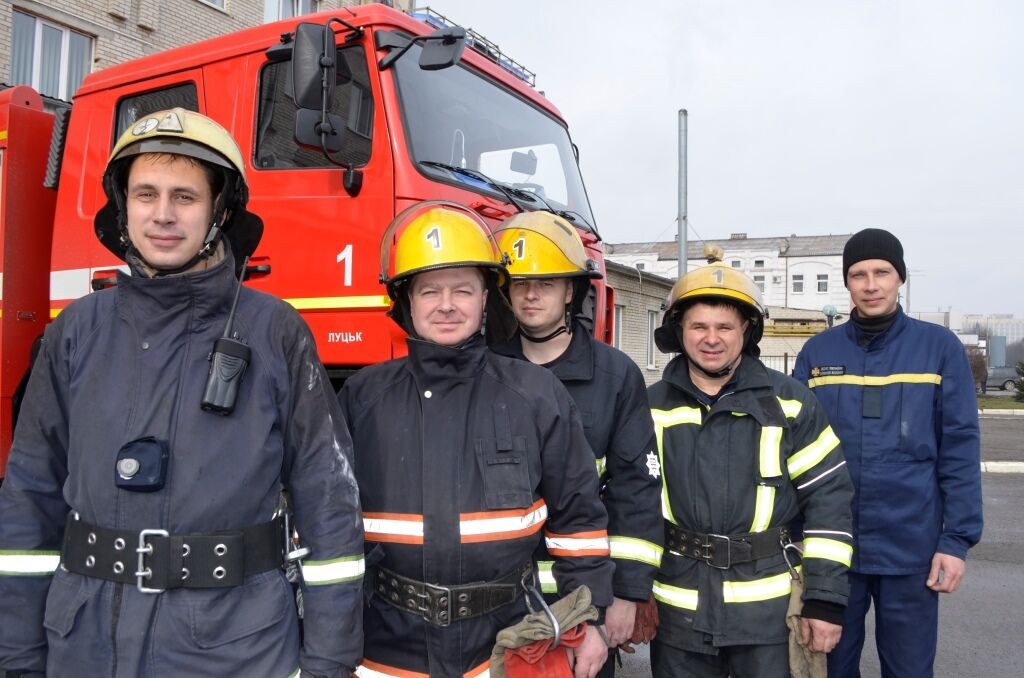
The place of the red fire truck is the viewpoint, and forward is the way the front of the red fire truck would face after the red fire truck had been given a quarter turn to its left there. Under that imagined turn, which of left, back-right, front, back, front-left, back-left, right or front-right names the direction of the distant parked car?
front

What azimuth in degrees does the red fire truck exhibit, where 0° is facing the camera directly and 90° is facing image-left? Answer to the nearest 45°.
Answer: approximately 315°

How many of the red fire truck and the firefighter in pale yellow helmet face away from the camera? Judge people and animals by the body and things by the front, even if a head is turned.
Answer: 0

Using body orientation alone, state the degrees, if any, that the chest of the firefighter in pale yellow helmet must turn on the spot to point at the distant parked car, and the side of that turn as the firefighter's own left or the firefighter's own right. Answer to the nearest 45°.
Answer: approximately 135° to the firefighter's own left

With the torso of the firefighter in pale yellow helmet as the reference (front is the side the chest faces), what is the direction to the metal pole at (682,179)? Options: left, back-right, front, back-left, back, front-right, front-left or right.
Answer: back-left

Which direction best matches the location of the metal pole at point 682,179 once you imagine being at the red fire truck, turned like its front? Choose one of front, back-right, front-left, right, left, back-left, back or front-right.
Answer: left

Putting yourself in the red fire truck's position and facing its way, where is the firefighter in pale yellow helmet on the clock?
The firefighter in pale yellow helmet is roughly at 2 o'clock from the red fire truck.

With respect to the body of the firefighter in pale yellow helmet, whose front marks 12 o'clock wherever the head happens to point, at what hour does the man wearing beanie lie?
The man wearing beanie is roughly at 9 o'clock from the firefighter in pale yellow helmet.

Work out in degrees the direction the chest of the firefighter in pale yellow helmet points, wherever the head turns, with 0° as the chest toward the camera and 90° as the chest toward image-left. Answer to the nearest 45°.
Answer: approximately 0°
